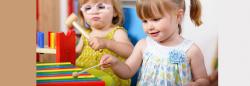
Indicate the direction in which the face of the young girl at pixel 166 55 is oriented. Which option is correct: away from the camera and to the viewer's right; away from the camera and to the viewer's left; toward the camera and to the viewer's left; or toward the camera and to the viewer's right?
toward the camera and to the viewer's left

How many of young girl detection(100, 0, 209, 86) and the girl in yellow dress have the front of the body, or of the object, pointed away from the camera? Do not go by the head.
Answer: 0

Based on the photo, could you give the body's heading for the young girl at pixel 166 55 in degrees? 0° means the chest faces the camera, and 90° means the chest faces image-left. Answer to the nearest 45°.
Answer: approximately 45°

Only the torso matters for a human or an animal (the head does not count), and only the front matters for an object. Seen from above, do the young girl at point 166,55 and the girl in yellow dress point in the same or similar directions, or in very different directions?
same or similar directions

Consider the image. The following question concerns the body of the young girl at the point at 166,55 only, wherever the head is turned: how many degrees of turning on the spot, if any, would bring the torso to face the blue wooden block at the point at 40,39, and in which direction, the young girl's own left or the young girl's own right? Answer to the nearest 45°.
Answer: approximately 90° to the young girl's own right

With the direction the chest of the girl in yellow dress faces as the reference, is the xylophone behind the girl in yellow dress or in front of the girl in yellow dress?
in front
